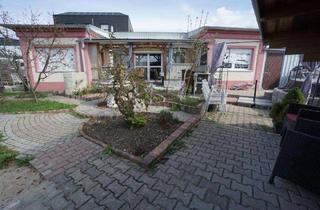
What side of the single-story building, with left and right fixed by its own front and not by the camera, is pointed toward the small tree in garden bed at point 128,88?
front

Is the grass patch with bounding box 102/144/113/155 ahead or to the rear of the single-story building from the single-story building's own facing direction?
ahead

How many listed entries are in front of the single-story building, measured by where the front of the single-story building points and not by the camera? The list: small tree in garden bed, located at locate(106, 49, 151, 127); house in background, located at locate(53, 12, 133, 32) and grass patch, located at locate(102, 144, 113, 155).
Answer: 2

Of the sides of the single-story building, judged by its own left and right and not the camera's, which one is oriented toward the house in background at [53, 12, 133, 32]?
back

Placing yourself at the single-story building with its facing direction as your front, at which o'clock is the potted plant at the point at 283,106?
The potted plant is roughly at 11 o'clock from the single-story building.

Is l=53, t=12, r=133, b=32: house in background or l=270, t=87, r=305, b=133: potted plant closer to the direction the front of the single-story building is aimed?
the potted plant

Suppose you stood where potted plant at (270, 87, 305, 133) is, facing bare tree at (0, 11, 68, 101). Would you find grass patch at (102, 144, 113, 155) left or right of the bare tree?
left

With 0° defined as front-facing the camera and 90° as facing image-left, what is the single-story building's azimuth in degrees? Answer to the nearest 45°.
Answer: approximately 0°
